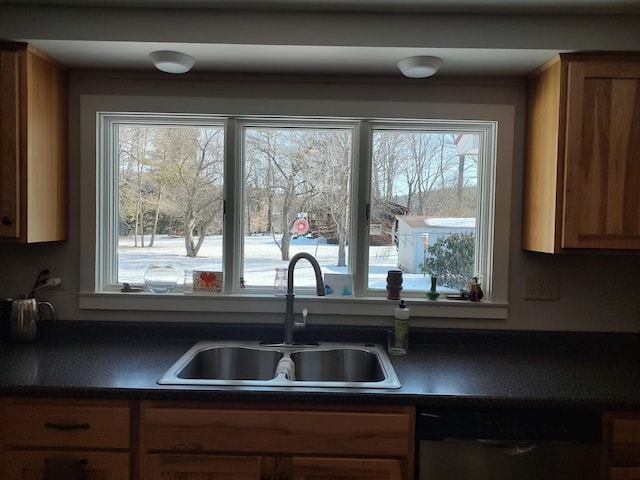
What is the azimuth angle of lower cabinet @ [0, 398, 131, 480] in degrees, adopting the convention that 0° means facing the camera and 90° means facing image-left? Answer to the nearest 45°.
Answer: approximately 0°

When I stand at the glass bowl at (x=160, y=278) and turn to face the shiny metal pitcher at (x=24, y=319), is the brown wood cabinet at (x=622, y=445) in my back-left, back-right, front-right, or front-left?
back-left

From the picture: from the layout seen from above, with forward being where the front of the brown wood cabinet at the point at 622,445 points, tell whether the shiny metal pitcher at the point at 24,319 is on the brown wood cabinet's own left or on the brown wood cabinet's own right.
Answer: on the brown wood cabinet's own right

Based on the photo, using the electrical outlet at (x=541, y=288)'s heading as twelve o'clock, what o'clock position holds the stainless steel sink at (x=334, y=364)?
The stainless steel sink is roughly at 2 o'clock from the electrical outlet.

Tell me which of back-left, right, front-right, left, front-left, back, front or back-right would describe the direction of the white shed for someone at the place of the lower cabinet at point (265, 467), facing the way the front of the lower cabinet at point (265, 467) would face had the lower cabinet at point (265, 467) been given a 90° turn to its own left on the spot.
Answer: front-left
